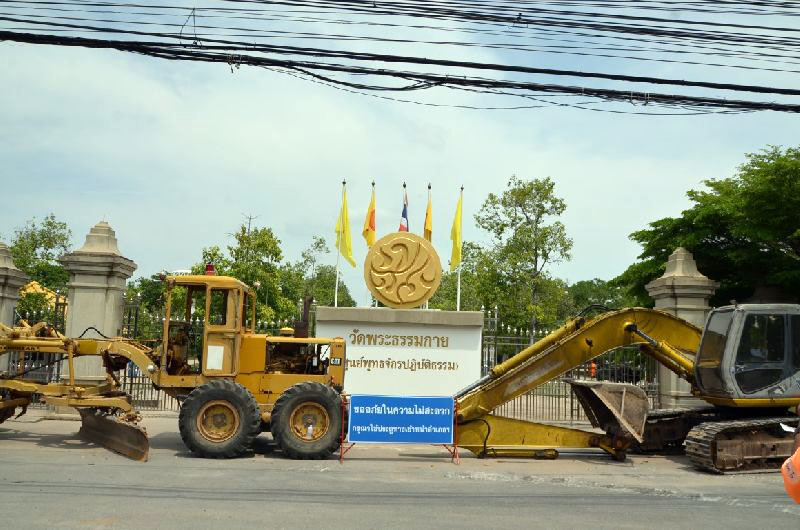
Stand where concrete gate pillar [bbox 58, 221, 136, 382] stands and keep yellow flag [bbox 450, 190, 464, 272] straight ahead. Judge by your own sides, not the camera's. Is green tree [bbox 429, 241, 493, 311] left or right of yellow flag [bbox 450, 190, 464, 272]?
left

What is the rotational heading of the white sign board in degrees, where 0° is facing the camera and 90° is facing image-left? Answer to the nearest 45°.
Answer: approximately 0°

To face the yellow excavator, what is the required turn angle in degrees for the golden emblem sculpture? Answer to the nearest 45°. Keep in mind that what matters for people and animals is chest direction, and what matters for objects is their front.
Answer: approximately 45° to its left

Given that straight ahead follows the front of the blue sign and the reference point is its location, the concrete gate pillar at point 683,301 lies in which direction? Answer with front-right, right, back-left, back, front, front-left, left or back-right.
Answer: back-left

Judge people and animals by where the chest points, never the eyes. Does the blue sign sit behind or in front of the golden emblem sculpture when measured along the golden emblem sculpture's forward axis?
in front

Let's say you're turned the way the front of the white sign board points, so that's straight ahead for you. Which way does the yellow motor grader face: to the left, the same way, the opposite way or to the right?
to the right

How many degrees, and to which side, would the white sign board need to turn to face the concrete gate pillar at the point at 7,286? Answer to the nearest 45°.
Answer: approximately 90° to its right

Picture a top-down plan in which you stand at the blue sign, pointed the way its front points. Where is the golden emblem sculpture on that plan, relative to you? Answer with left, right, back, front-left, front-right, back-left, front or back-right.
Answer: back
